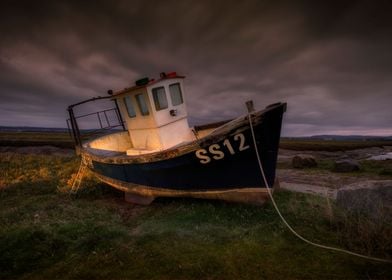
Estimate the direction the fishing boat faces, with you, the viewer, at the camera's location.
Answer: facing the viewer and to the right of the viewer

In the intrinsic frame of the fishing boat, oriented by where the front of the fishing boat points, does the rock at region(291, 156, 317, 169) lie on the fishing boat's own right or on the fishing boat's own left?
on the fishing boat's own left
